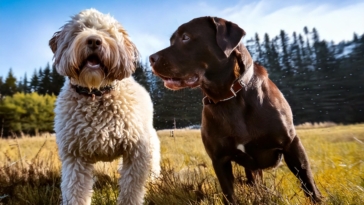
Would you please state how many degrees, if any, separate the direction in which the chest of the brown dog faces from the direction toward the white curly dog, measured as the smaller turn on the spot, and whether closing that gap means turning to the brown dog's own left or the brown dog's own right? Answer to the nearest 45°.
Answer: approximately 45° to the brown dog's own right

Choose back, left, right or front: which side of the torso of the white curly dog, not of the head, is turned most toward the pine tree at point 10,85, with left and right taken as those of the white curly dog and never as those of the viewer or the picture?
back

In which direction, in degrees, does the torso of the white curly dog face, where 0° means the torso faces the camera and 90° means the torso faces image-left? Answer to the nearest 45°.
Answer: approximately 0°

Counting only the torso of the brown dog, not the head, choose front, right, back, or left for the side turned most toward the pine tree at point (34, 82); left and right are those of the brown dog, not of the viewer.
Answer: right

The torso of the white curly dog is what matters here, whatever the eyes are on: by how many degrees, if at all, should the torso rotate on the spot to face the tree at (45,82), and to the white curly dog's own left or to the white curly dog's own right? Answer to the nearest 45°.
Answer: approximately 180°

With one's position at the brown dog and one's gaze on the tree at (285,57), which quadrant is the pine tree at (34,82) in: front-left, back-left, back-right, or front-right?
front-left

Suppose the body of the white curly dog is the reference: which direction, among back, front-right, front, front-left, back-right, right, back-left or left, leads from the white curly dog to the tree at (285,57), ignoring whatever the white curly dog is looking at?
back-left

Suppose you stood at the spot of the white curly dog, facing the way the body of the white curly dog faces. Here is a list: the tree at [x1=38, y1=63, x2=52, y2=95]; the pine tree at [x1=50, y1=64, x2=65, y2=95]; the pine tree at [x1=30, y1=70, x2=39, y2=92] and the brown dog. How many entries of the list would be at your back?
3

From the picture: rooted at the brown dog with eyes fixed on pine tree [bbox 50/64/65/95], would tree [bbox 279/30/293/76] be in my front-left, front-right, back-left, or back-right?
front-right

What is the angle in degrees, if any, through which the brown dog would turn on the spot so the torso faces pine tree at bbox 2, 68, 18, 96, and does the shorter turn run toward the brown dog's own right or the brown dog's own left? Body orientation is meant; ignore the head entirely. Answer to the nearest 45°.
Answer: approximately 90° to the brown dog's own right

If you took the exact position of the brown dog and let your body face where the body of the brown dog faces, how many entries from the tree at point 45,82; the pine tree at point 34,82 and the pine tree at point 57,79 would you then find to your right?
3

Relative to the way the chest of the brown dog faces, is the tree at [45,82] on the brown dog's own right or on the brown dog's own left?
on the brown dog's own right

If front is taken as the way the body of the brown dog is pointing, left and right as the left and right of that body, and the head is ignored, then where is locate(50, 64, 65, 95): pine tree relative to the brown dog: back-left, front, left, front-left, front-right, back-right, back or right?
right

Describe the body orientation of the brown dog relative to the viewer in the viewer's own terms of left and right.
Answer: facing the viewer and to the left of the viewer

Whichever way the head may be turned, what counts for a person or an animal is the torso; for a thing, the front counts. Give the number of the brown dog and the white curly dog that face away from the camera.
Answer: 0

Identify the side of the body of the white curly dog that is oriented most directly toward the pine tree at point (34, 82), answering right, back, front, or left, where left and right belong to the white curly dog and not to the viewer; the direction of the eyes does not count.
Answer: back
